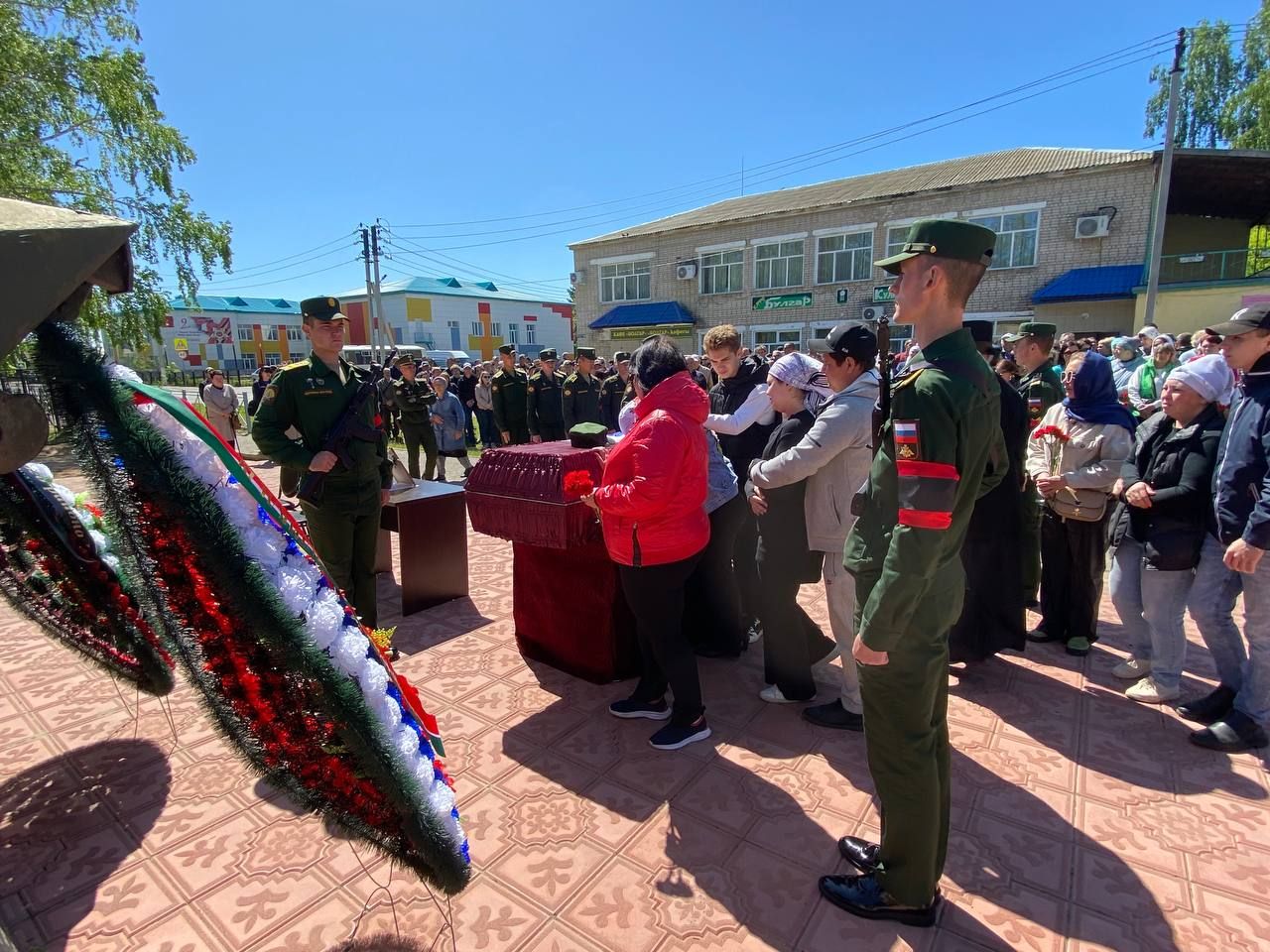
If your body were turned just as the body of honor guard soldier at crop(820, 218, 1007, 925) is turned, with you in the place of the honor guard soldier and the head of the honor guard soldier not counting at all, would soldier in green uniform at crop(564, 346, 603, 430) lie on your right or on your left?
on your right

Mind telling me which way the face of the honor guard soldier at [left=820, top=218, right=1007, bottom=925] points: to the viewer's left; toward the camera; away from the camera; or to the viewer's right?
to the viewer's left

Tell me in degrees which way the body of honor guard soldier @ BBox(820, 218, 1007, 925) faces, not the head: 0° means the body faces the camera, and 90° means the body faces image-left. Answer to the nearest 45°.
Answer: approximately 90°

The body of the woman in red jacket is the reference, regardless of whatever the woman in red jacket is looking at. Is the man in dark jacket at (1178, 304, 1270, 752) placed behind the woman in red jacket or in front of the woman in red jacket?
behind

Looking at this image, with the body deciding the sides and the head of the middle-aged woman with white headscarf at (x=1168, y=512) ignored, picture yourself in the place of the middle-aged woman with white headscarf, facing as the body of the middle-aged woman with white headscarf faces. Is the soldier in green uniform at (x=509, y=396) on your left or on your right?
on your right

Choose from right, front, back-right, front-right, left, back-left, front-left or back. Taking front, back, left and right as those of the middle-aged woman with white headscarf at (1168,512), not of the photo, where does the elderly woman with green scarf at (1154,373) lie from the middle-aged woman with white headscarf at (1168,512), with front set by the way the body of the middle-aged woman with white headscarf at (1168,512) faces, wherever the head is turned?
back-right

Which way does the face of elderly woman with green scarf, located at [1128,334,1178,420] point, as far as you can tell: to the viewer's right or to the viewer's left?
to the viewer's left

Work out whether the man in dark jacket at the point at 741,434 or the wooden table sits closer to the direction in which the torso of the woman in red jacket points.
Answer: the wooden table

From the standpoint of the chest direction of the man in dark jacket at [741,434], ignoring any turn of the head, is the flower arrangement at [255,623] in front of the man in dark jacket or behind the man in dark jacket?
in front

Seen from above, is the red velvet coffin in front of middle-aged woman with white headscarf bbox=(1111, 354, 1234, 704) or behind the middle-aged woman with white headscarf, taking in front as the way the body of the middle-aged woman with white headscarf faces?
in front

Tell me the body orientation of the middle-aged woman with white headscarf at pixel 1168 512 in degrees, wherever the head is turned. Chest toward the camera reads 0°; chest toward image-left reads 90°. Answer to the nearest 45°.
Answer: approximately 45°

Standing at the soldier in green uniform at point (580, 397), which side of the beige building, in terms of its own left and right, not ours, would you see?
front

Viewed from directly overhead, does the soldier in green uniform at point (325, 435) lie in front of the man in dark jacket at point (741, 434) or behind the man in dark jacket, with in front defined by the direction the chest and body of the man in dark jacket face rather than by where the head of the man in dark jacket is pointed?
in front

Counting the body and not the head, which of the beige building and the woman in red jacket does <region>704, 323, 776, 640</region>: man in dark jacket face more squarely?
the woman in red jacket

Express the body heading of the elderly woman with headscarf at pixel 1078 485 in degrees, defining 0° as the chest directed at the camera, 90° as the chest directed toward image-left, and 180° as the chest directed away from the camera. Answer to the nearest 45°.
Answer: approximately 45°
